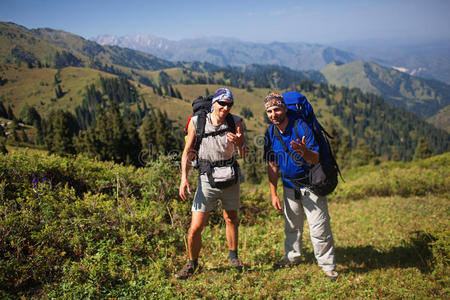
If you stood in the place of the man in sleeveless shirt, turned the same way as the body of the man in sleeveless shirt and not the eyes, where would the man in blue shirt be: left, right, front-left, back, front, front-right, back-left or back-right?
left

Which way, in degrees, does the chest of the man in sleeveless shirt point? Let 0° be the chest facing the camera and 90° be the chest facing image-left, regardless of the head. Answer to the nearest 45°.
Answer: approximately 0°

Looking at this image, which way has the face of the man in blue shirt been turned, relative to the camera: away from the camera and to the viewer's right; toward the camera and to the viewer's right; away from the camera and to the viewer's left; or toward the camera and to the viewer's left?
toward the camera and to the viewer's left
